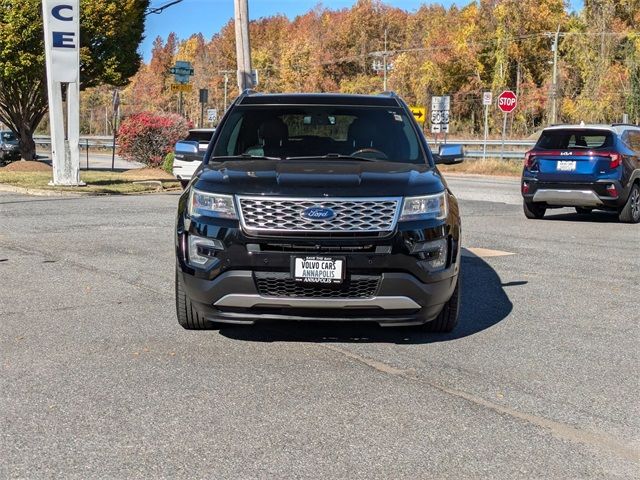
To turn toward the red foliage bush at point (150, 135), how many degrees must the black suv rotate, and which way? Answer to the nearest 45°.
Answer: approximately 180°

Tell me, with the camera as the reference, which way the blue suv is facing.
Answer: facing away from the viewer and to the right of the viewer

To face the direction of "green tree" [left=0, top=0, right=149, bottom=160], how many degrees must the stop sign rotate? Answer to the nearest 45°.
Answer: approximately 45° to its right

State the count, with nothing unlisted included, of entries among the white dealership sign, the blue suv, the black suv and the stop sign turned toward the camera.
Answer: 3

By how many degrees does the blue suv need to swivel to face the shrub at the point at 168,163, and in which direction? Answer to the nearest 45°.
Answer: approximately 90° to its left

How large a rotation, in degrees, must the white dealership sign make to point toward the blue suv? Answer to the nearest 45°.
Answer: approximately 45° to its left

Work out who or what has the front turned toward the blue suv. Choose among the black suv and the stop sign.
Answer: the stop sign

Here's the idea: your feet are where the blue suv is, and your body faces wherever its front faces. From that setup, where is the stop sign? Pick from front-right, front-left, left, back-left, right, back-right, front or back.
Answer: front-left

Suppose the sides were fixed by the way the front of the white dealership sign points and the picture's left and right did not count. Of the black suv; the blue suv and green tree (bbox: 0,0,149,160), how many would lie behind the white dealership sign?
1

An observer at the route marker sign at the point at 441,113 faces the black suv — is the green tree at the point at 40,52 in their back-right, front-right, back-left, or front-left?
front-right

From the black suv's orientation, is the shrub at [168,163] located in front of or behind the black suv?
behind

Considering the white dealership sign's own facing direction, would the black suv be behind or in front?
in front

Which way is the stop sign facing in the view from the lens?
facing the viewer

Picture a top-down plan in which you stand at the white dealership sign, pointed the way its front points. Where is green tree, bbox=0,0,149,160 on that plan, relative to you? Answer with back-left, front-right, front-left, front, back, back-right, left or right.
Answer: back

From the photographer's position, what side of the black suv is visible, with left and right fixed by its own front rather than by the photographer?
front
